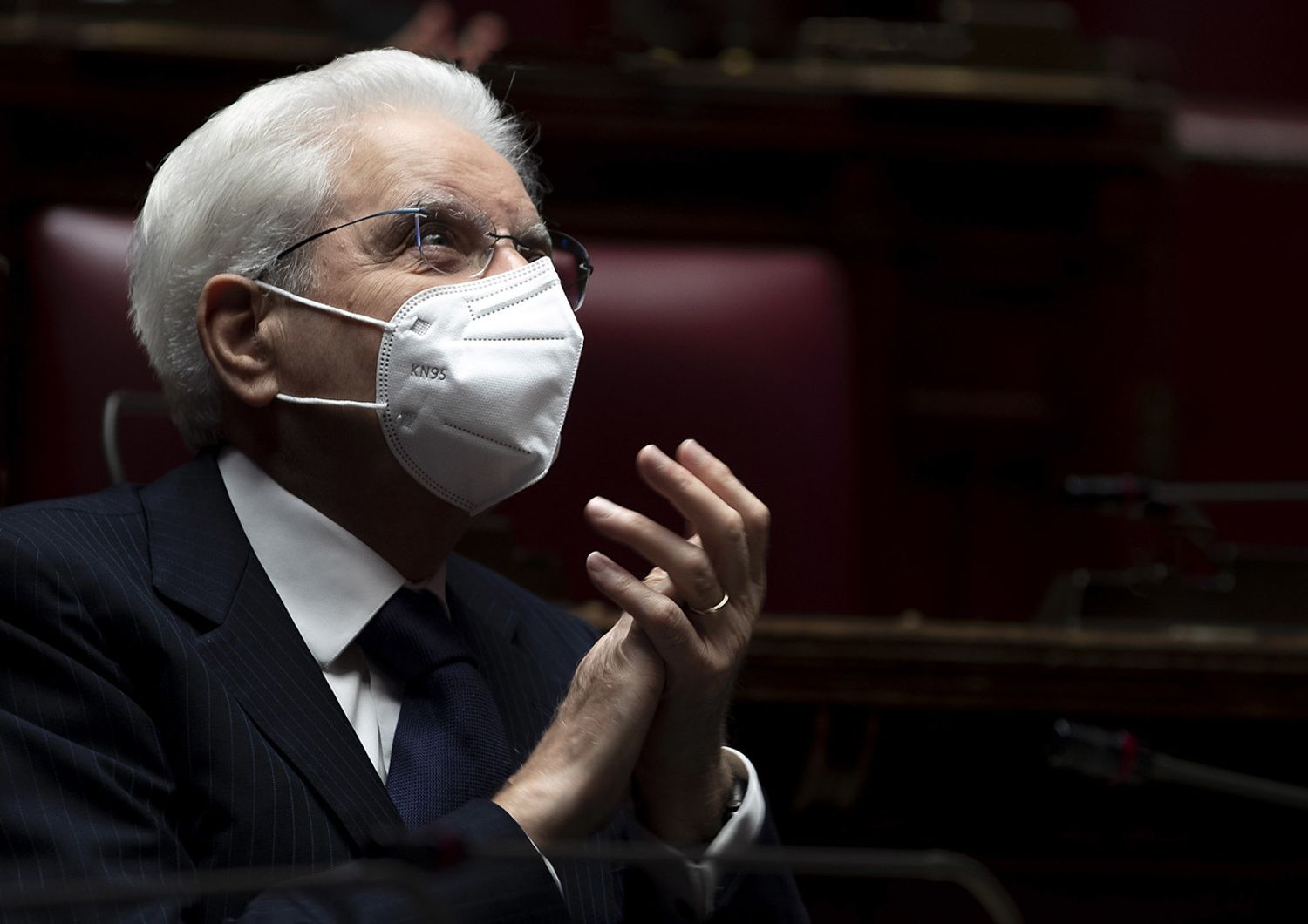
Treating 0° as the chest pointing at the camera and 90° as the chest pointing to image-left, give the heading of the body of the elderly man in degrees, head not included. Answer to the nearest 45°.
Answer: approximately 315°

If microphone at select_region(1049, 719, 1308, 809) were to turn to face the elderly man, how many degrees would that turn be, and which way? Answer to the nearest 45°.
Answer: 0° — it already faces them

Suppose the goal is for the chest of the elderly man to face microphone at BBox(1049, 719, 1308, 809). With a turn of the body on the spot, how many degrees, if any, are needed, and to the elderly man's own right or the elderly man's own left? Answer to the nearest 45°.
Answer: approximately 45° to the elderly man's own left

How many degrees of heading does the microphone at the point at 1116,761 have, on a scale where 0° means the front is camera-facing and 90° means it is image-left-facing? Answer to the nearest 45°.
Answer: approximately 90°

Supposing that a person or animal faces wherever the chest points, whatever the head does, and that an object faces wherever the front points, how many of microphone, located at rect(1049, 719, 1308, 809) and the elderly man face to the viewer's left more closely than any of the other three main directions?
1

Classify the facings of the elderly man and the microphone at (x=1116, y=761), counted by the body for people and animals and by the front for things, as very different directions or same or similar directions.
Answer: very different directions
